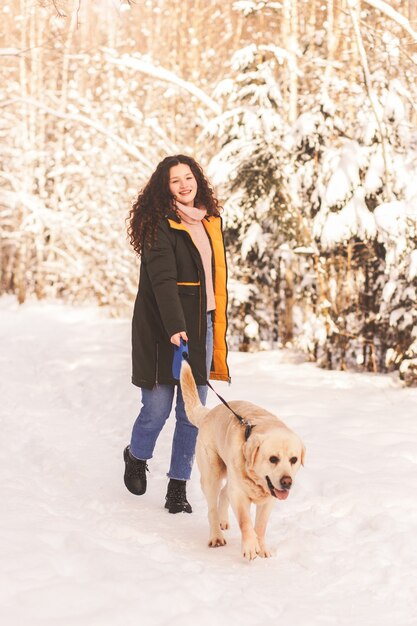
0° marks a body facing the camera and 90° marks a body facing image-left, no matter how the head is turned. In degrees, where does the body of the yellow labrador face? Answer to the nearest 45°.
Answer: approximately 315°

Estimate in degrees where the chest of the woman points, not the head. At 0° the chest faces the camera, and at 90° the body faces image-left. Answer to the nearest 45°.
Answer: approximately 315°

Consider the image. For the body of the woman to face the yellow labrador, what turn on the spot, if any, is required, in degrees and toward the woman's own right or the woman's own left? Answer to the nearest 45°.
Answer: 0° — they already face it

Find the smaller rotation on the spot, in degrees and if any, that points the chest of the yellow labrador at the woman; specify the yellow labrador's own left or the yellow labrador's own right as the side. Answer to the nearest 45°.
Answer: approximately 180°
